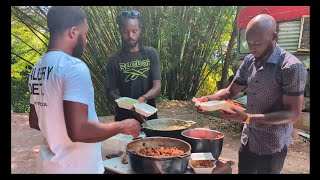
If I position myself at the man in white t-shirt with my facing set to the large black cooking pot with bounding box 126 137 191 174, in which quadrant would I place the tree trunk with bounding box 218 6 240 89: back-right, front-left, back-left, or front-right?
front-left

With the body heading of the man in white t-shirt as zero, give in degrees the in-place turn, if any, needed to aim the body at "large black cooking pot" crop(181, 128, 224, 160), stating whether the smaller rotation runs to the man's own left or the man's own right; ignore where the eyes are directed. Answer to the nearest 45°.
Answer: approximately 45° to the man's own right

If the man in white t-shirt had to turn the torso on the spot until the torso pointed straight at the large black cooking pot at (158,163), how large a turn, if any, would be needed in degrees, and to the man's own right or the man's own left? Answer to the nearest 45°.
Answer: approximately 45° to the man's own right

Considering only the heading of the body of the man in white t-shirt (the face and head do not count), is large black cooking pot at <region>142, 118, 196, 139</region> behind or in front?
in front

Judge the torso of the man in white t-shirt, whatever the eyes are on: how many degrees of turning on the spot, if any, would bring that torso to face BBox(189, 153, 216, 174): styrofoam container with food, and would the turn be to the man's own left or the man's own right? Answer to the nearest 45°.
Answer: approximately 45° to the man's own right

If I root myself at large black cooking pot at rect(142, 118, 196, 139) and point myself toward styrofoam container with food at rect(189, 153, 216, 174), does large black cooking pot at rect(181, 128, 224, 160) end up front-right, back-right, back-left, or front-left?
front-left

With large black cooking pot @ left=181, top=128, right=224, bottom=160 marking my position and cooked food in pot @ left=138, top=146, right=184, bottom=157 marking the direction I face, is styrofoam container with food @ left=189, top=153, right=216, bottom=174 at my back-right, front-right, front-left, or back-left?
front-left

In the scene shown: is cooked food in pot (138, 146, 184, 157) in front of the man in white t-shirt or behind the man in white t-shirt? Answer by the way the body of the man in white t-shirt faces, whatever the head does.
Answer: in front

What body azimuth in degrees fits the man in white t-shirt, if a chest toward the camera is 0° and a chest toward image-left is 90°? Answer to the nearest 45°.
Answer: approximately 225°

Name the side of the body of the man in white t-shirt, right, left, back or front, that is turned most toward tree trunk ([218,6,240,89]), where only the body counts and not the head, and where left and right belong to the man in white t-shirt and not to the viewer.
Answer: front

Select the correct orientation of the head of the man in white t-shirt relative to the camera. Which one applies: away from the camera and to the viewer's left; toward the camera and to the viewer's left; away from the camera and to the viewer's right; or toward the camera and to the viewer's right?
away from the camera and to the viewer's right
